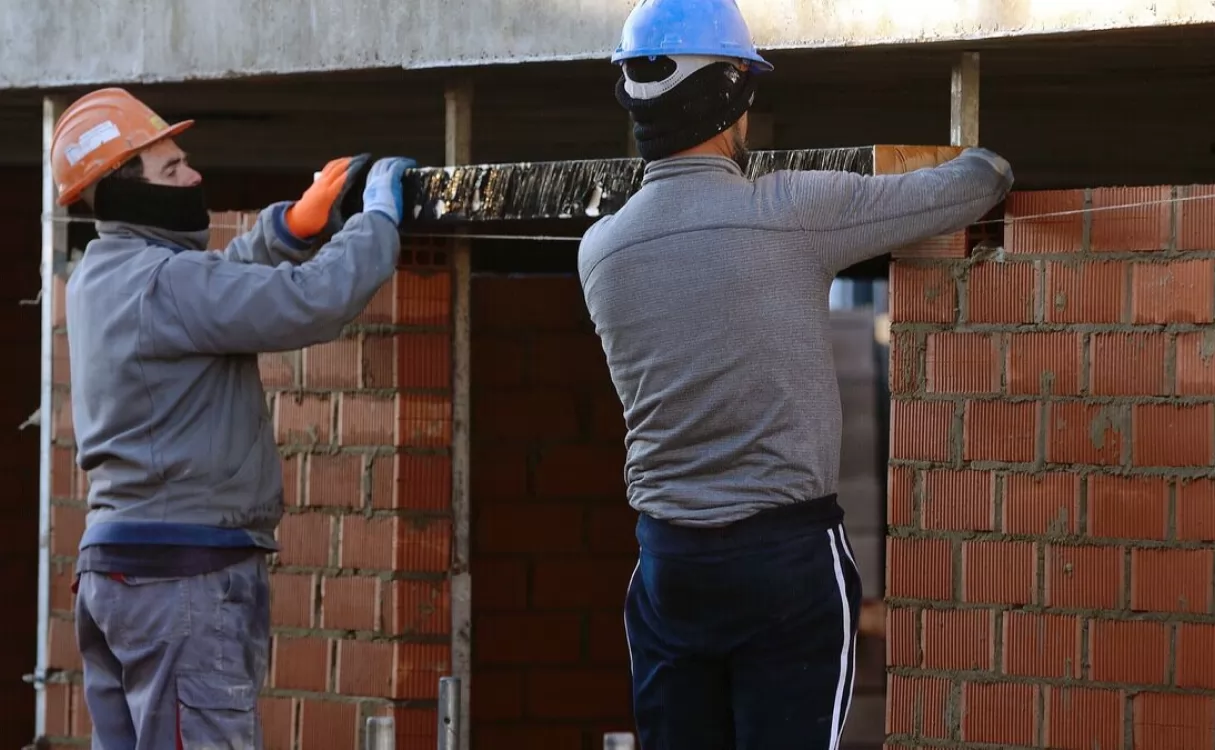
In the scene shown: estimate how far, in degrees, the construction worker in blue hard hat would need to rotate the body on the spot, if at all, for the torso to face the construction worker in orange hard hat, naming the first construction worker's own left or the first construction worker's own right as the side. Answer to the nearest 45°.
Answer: approximately 45° to the first construction worker's own left

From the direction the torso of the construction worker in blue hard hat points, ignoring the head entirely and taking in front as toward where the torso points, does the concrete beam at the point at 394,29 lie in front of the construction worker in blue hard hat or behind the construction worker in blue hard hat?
in front

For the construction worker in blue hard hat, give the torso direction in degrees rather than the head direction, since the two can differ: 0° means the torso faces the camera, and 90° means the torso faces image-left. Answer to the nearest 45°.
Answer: approximately 180°

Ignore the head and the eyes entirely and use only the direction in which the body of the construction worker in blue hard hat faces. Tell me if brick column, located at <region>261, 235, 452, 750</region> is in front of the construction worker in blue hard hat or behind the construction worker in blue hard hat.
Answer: in front

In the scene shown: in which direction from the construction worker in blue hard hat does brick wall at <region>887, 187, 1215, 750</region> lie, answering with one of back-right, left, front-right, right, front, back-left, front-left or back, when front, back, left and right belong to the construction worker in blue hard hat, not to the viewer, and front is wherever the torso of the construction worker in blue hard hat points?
front-right

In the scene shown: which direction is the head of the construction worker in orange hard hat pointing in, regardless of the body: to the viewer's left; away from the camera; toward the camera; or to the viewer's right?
to the viewer's right
